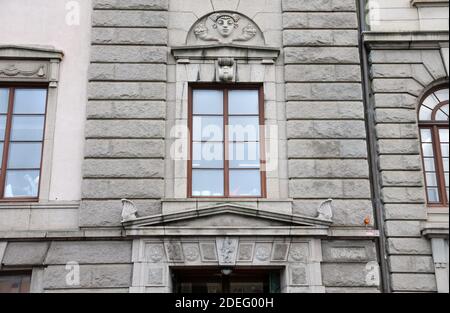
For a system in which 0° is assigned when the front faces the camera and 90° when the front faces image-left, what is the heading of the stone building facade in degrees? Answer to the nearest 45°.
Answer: approximately 0°
